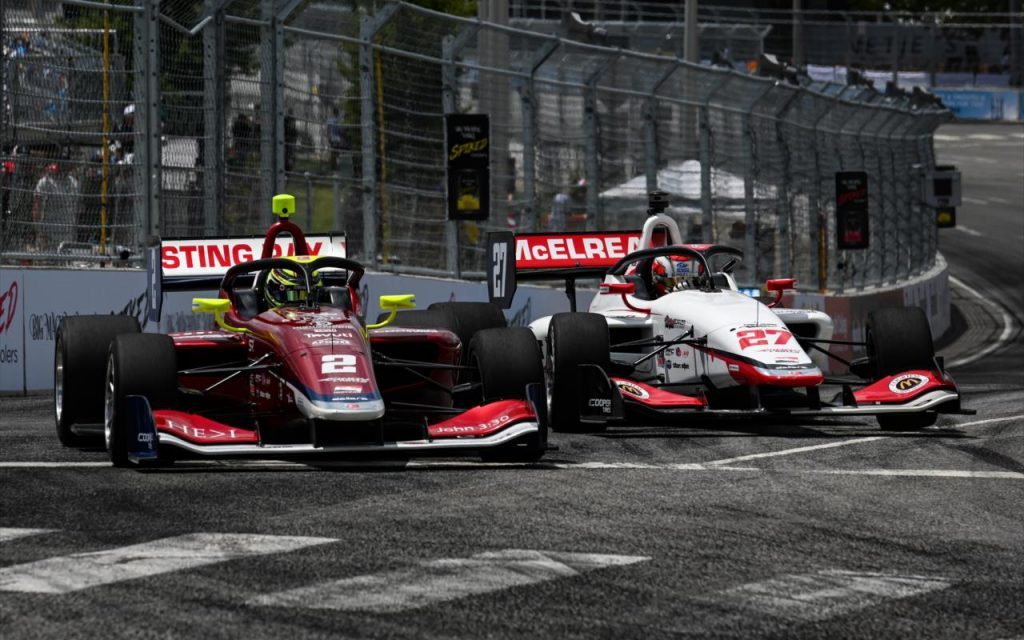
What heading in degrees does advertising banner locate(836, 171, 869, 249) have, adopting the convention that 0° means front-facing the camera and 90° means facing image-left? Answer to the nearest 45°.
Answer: approximately 0°

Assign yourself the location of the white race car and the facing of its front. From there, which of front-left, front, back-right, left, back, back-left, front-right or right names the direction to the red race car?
right

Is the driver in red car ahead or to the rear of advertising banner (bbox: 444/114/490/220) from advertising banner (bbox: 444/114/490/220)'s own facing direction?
ahead

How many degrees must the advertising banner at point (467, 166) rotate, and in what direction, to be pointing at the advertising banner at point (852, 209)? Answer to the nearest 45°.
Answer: approximately 135° to its left

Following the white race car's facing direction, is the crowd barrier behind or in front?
behind

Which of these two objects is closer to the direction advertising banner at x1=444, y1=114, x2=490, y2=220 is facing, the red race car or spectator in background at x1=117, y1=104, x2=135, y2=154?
the red race car

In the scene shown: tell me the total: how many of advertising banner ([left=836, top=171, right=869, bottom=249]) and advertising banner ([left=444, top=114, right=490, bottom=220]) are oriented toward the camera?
2

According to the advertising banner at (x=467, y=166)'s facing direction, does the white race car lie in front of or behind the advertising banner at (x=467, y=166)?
in front
